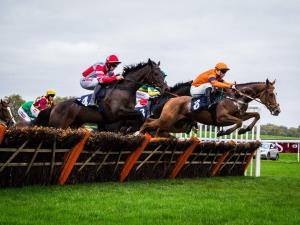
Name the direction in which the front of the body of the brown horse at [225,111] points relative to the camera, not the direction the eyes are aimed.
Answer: to the viewer's right

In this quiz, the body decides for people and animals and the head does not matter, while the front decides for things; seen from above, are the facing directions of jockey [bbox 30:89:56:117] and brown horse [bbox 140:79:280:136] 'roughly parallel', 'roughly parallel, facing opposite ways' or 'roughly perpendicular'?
roughly parallel

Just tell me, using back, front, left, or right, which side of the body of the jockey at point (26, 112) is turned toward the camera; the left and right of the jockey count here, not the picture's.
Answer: right

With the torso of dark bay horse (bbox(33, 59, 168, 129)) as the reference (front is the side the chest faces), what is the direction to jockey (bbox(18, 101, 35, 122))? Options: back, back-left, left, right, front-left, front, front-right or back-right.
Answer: back-left

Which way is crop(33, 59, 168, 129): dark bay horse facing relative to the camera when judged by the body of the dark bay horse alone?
to the viewer's right

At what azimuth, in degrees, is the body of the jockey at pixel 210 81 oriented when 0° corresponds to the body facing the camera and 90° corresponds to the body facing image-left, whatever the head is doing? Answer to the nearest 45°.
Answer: approximately 270°

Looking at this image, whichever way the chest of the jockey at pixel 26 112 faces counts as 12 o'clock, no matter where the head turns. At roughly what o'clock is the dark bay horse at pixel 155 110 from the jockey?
The dark bay horse is roughly at 1 o'clock from the jockey.

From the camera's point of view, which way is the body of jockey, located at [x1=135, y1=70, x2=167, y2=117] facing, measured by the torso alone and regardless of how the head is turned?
to the viewer's right

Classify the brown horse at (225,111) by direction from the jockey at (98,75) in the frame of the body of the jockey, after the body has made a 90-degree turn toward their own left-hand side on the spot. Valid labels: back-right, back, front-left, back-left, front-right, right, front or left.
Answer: right

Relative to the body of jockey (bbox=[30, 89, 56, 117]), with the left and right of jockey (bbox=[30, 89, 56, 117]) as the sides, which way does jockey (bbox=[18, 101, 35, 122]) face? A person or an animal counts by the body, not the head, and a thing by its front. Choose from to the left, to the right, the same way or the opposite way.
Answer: the same way

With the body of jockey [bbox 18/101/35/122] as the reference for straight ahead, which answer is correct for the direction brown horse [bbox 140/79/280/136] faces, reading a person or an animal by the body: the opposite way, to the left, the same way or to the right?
the same way

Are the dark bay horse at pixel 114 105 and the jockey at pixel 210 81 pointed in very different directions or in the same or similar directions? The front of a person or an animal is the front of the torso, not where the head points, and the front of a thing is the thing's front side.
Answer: same or similar directions

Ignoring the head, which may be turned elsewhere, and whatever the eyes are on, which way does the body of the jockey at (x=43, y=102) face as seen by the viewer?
to the viewer's right

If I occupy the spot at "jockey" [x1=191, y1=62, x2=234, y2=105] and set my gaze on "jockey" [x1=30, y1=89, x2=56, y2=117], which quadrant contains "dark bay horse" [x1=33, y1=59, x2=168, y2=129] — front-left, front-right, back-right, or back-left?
front-left

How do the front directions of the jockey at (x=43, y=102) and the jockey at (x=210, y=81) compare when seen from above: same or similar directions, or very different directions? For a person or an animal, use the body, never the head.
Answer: same or similar directions

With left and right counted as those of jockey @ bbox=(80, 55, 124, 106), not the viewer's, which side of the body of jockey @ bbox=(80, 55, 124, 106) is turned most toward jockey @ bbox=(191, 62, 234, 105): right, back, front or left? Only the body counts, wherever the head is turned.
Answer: front

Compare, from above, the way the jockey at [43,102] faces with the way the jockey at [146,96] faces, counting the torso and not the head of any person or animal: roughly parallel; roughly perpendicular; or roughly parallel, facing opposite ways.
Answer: roughly parallel

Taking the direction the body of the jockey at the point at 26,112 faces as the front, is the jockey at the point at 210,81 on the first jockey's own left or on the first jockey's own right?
on the first jockey's own right

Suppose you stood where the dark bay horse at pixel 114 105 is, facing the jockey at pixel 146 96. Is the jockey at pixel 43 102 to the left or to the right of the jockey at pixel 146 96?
left
